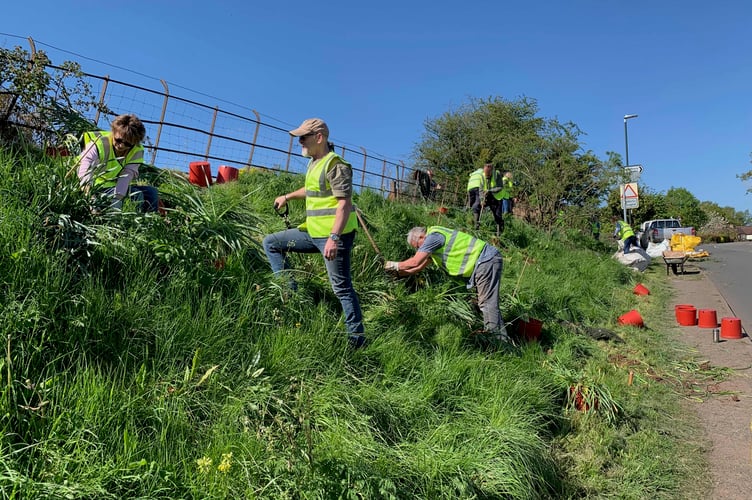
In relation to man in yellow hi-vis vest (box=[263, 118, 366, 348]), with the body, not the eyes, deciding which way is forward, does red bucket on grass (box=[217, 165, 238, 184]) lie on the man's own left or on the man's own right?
on the man's own right

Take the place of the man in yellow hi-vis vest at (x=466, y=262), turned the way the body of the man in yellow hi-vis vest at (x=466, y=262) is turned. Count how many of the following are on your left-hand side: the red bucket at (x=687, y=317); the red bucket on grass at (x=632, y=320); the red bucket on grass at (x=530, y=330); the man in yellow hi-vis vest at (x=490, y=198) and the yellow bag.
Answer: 0

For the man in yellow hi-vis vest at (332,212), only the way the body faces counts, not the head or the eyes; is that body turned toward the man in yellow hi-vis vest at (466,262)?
no

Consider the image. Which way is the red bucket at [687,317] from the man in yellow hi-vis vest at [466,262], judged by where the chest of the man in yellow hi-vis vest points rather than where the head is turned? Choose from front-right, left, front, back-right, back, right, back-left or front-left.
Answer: back-right

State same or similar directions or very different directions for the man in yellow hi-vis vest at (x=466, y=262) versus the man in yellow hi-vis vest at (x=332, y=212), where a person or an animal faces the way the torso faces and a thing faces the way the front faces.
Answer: same or similar directions

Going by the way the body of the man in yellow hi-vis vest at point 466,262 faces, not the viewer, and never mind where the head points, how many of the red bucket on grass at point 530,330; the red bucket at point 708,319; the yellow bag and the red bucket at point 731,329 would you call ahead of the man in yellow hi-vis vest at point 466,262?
0

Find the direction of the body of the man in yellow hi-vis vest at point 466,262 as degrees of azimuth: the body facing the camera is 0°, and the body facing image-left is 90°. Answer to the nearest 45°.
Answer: approximately 90°

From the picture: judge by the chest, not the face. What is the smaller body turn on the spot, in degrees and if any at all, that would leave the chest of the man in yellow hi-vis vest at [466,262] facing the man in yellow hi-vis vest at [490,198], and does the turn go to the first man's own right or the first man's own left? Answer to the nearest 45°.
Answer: approximately 90° to the first man's own right

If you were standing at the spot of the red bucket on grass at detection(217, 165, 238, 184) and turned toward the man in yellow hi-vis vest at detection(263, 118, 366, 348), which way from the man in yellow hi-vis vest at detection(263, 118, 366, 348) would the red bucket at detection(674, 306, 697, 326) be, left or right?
left

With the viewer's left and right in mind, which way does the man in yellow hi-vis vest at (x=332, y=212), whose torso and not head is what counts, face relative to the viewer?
facing to the left of the viewer
